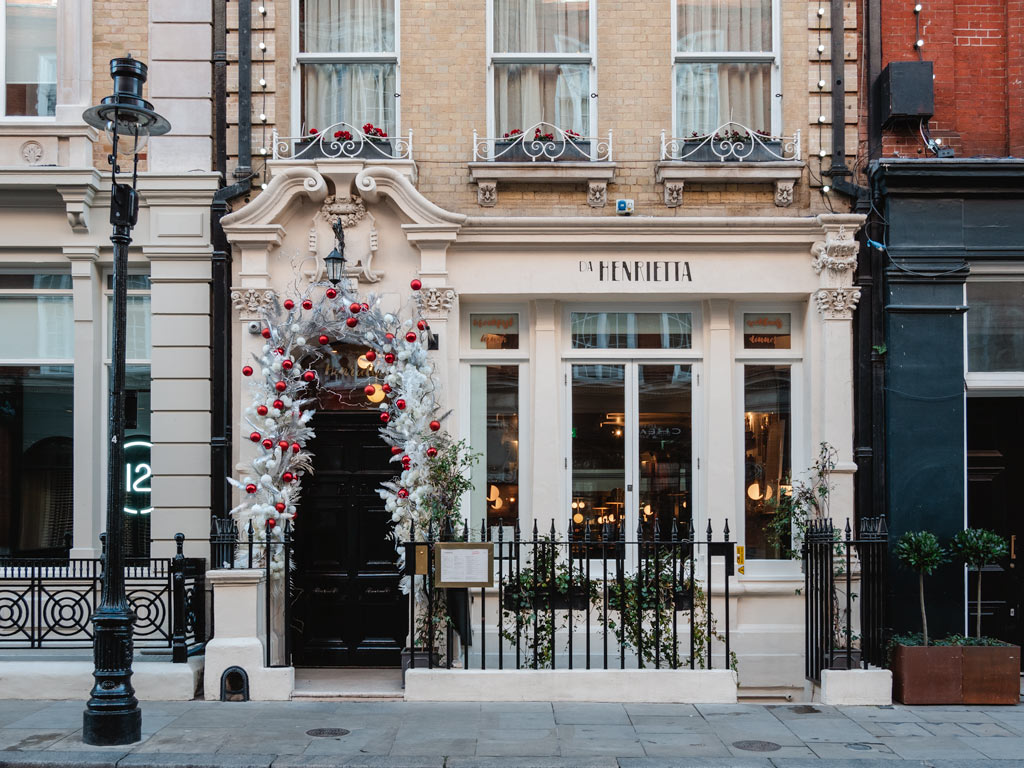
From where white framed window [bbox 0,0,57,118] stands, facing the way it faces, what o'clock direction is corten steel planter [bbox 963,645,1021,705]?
The corten steel planter is roughly at 10 o'clock from the white framed window.

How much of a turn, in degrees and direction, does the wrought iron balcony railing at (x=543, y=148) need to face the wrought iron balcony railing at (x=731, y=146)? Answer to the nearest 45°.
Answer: approximately 90° to its left

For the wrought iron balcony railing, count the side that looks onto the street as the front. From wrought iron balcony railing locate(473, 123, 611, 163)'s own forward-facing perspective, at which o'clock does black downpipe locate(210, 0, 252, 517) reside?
The black downpipe is roughly at 3 o'clock from the wrought iron balcony railing.

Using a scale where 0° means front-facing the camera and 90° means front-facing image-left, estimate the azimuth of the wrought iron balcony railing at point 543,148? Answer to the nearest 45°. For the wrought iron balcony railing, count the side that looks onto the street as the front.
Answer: approximately 0°

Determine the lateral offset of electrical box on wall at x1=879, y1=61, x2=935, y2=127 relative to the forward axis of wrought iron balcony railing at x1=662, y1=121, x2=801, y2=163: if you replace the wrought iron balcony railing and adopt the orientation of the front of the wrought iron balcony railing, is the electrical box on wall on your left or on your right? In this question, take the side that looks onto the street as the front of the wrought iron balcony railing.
on your left

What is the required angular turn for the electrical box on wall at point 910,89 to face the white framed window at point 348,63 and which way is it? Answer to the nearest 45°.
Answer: approximately 90° to its right

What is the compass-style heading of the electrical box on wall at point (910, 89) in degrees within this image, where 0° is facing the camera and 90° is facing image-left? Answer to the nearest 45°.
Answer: approximately 0°
